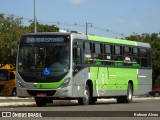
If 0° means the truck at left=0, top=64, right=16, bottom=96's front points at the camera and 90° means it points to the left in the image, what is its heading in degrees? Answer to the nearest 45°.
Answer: approximately 45°

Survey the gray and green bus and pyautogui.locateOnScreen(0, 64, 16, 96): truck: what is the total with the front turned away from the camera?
0

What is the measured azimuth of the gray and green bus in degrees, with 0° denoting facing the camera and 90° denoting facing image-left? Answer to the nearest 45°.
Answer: approximately 45°

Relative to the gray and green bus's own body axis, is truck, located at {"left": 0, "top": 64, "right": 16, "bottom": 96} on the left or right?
on its right

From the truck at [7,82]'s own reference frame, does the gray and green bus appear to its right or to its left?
on its left
